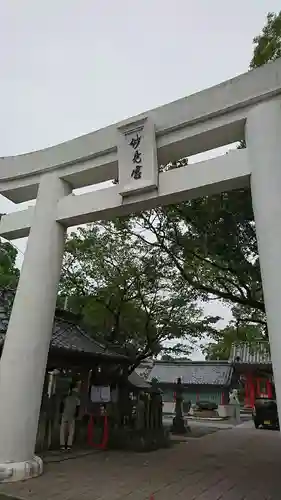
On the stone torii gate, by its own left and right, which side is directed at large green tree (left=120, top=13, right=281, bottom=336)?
back

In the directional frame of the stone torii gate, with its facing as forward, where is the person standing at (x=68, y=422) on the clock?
The person standing is roughly at 4 o'clock from the stone torii gate.

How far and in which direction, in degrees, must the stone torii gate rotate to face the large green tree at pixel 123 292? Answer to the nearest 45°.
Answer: approximately 135° to its right

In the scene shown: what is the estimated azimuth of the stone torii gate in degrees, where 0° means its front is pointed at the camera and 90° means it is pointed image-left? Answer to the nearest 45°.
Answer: approximately 45°
